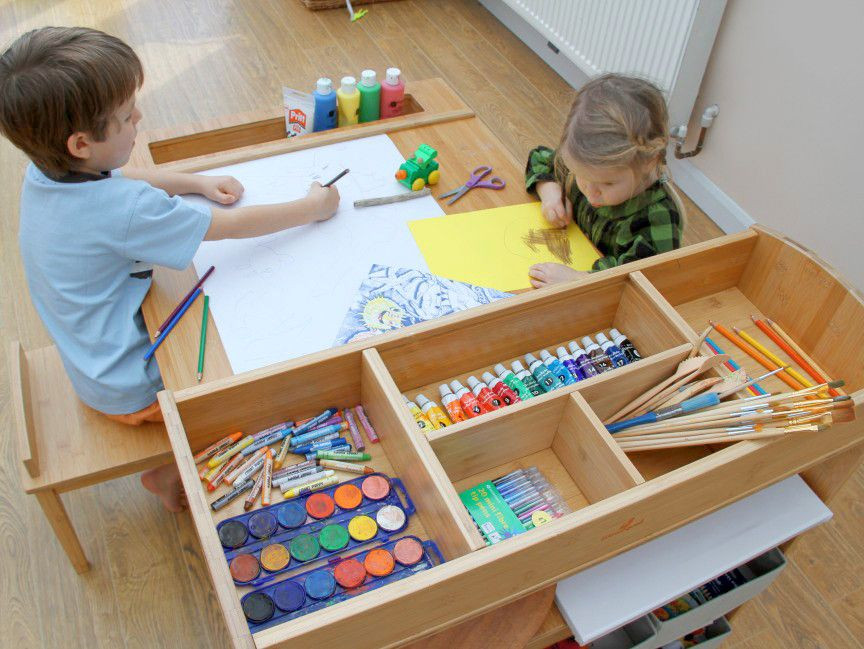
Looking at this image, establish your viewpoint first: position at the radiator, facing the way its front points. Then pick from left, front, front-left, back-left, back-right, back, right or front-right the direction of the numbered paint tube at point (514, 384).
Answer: front-left

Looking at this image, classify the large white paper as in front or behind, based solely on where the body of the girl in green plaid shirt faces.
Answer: in front

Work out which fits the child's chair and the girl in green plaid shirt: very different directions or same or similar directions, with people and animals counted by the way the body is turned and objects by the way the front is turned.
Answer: very different directions

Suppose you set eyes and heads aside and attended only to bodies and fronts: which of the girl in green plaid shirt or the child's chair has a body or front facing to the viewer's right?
the child's chair

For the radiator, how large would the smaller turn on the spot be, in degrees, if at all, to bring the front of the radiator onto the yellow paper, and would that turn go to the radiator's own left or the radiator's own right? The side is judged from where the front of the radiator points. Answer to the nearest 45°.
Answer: approximately 45° to the radiator's own left

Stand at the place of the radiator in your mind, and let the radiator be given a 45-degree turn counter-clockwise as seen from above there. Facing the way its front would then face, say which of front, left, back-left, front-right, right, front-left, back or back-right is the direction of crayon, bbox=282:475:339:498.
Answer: front

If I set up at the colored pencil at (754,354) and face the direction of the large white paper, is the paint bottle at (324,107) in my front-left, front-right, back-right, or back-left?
front-right

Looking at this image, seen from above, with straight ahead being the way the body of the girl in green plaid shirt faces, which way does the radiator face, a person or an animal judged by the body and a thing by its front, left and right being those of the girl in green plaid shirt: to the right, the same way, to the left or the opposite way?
the same way

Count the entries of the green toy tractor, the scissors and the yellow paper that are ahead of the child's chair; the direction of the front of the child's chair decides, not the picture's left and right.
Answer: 3

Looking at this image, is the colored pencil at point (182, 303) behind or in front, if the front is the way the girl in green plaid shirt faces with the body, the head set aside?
in front

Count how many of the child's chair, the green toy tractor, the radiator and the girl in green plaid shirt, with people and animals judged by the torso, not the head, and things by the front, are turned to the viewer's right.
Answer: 1

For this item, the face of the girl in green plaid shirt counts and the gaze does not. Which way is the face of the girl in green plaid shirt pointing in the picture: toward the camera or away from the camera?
toward the camera

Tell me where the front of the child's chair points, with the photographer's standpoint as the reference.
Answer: facing to the right of the viewer

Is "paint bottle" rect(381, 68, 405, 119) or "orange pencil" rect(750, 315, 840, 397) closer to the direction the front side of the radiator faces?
the paint bottle

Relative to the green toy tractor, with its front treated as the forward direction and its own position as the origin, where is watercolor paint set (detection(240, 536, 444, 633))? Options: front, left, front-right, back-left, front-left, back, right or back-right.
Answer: front-left

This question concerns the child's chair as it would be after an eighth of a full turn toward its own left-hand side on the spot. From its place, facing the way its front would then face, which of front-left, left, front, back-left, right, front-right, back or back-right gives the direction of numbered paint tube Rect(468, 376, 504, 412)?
right
